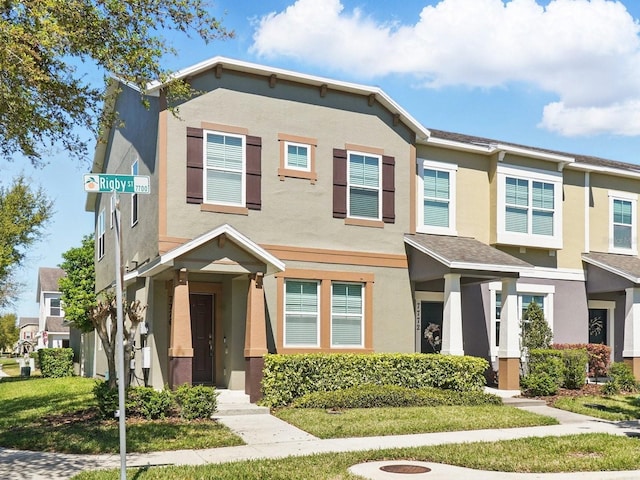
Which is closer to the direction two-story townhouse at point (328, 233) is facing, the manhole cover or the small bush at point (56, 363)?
the manhole cover

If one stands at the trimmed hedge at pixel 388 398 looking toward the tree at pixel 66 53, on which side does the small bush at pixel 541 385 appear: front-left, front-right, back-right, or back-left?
back-left

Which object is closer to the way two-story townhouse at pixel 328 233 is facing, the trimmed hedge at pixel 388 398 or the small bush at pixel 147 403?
the trimmed hedge

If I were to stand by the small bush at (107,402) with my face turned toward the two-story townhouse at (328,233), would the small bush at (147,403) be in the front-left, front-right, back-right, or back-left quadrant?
front-right

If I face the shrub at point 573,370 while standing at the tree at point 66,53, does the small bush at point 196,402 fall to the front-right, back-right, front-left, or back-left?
front-left
